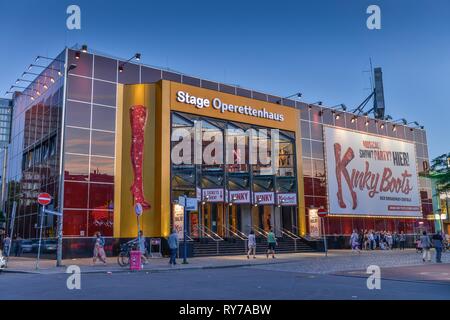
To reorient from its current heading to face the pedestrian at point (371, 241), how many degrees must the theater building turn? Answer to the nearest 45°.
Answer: approximately 90° to its left

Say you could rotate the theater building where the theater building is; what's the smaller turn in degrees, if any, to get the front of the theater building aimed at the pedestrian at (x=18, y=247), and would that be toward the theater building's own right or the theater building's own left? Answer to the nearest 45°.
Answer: approximately 135° to the theater building's own right

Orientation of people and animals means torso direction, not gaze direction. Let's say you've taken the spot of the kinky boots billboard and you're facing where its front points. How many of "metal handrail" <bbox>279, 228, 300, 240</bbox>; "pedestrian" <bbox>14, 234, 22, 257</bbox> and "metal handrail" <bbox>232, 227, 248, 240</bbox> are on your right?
3

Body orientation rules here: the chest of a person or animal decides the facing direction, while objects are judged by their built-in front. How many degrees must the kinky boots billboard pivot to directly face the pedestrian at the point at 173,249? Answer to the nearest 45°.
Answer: approximately 45° to its right

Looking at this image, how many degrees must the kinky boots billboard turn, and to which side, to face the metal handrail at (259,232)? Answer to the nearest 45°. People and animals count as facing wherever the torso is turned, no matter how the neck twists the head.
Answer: approximately 90° to its right

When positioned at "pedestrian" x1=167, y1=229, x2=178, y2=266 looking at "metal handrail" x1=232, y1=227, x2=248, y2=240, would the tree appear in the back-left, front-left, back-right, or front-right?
front-right

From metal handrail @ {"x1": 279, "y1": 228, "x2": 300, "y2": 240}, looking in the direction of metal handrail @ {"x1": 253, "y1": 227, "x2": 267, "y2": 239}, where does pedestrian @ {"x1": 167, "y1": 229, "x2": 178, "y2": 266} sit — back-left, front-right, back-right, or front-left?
front-left

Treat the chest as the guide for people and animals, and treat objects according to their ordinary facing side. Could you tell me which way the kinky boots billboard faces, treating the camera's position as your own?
facing the viewer and to the right of the viewer

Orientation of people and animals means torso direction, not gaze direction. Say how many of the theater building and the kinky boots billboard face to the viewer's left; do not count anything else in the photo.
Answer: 0

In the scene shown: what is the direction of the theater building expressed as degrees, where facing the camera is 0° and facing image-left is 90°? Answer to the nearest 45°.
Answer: approximately 315°

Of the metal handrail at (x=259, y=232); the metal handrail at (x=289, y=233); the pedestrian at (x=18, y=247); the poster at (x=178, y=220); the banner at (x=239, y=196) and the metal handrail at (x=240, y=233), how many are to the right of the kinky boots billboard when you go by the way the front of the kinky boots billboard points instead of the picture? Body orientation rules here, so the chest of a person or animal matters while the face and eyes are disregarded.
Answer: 6

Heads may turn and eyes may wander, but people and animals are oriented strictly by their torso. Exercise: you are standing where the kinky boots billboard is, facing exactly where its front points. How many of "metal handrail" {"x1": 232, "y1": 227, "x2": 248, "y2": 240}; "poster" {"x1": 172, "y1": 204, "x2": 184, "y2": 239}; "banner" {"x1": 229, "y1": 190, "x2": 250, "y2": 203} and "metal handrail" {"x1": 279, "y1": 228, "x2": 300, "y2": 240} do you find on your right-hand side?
4

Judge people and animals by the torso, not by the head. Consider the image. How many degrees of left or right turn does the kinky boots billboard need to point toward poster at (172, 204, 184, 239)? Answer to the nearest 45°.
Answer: approximately 90° to its right

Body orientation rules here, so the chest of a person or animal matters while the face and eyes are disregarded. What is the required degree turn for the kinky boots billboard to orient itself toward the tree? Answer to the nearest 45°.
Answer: approximately 45° to its left

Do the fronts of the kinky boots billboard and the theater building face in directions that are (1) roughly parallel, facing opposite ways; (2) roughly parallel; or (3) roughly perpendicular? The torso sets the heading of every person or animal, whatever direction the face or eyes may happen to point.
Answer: roughly parallel
